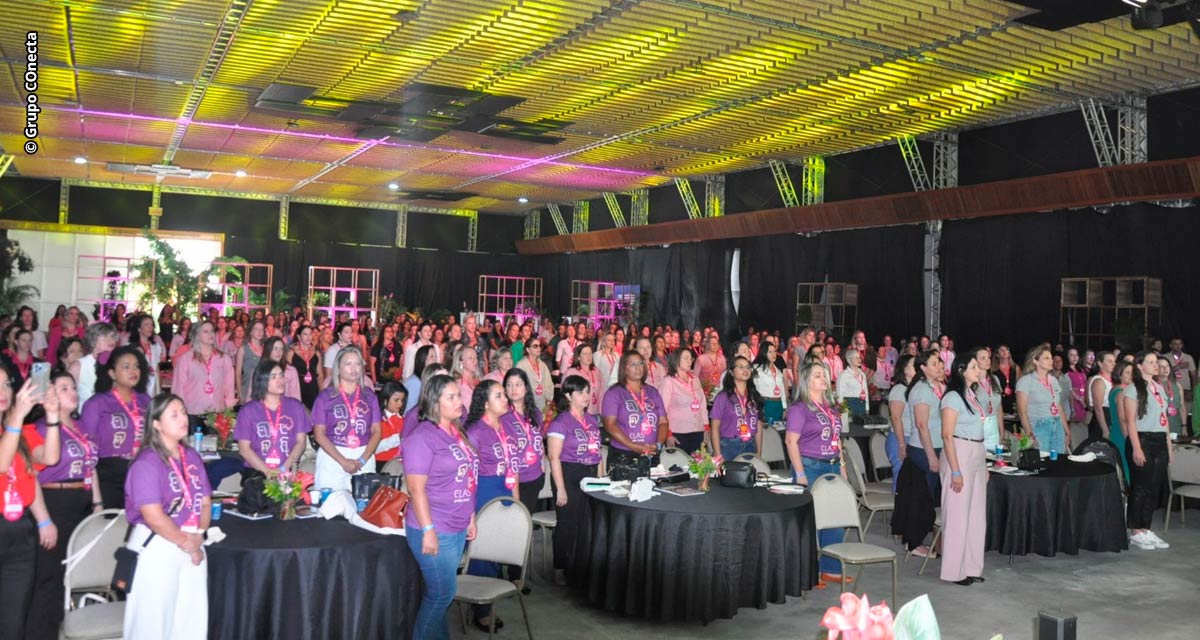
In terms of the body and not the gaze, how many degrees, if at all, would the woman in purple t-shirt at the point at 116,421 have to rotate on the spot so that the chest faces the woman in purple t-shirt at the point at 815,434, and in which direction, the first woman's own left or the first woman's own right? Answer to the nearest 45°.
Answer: approximately 45° to the first woman's own left

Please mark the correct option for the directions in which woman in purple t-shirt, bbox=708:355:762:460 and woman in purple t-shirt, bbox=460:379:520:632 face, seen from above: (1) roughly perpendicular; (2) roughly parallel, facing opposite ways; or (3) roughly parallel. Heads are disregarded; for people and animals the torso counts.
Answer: roughly parallel

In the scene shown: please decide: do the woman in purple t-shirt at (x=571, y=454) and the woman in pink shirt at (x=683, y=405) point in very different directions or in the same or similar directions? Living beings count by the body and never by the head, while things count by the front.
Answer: same or similar directions

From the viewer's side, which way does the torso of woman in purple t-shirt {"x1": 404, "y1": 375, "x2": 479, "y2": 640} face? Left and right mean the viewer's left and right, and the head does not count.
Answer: facing the viewer and to the right of the viewer

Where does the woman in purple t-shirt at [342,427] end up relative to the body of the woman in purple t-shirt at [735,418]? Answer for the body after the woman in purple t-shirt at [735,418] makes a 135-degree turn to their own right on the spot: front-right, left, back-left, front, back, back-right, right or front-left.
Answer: front-left

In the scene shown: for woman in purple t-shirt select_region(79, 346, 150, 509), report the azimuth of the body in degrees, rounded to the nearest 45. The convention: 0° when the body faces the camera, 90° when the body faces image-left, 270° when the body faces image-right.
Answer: approximately 315°

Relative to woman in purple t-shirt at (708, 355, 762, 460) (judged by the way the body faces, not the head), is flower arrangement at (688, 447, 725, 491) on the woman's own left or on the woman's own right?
on the woman's own right

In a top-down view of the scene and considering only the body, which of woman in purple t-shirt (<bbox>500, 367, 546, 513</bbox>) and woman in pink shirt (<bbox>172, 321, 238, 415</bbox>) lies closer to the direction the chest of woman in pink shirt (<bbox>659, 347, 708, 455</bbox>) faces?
the woman in purple t-shirt

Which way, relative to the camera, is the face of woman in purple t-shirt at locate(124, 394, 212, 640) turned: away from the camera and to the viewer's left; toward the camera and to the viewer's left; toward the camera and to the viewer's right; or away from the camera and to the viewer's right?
toward the camera and to the viewer's right

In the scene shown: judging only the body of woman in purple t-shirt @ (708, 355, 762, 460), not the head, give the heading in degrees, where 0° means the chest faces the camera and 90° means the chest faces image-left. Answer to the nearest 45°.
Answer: approximately 315°

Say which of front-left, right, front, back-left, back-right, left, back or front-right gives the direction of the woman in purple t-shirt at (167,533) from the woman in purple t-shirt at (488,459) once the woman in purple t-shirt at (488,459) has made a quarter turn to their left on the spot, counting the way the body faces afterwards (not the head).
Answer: back

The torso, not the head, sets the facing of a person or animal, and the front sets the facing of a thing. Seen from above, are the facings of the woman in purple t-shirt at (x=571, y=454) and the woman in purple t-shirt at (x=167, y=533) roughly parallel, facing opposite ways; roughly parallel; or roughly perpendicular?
roughly parallel
